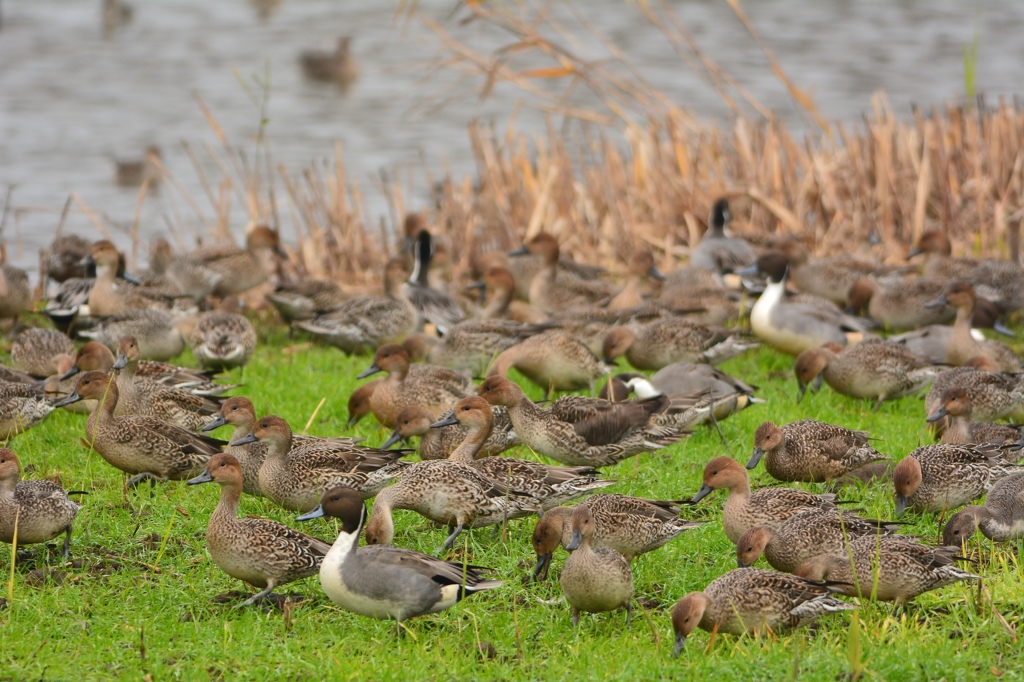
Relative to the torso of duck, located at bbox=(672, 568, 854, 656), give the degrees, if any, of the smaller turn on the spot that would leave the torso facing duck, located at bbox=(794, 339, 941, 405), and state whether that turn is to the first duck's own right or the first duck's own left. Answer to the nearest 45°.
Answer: approximately 90° to the first duck's own right

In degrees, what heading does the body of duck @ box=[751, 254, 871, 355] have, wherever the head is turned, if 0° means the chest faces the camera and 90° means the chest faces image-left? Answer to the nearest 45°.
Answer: approximately 90°

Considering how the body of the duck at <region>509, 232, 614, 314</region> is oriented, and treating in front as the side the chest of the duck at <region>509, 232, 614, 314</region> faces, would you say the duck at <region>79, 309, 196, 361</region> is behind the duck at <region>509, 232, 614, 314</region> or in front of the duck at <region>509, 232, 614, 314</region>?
in front

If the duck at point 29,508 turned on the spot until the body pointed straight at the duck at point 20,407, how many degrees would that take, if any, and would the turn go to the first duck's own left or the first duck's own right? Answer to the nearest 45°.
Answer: approximately 90° to the first duck's own right

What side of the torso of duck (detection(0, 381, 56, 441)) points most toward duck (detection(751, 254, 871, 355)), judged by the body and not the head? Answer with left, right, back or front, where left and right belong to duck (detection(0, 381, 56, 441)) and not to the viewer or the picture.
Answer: back

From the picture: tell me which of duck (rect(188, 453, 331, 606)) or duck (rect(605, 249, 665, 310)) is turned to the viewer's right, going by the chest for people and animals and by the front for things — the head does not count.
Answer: duck (rect(605, 249, 665, 310))

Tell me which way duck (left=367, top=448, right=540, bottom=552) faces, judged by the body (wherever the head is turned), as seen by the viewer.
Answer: to the viewer's left

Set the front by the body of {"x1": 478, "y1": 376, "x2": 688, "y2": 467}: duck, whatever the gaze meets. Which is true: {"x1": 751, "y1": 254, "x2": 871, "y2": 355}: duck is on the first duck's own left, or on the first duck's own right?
on the first duck's own right

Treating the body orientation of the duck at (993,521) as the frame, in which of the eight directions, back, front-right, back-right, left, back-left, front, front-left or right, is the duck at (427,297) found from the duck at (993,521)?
front-right

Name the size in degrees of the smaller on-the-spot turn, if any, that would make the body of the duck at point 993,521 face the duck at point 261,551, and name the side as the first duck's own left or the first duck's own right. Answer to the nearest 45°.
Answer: approximately 45° to the first duck's own left

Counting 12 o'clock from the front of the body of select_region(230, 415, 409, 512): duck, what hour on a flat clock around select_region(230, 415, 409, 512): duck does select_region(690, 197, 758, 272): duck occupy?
select_region(690, 197, 758, 272): duck is roughly at 4 o'clock from select_region(230, 415, 409, 512): duck.

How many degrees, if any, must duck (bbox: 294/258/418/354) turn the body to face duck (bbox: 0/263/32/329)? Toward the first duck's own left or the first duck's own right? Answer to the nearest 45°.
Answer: approximately 180°

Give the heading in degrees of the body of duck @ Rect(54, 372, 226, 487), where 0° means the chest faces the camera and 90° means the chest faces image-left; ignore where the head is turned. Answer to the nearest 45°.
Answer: approximately 90°

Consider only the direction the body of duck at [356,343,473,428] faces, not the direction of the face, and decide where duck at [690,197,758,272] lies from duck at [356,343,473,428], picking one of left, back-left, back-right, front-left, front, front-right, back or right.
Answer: back-right

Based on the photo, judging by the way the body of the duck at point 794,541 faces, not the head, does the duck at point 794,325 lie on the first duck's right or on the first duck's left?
on the first duck's right

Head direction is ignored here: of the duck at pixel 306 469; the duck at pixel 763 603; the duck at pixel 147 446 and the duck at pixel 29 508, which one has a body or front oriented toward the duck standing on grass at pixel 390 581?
the duck at pixel 763 603

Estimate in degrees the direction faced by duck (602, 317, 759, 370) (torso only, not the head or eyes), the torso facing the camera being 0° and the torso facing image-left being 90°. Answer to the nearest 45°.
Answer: approximately 90°

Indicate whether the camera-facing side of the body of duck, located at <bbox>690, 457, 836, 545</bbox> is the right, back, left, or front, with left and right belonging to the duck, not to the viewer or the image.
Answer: left
